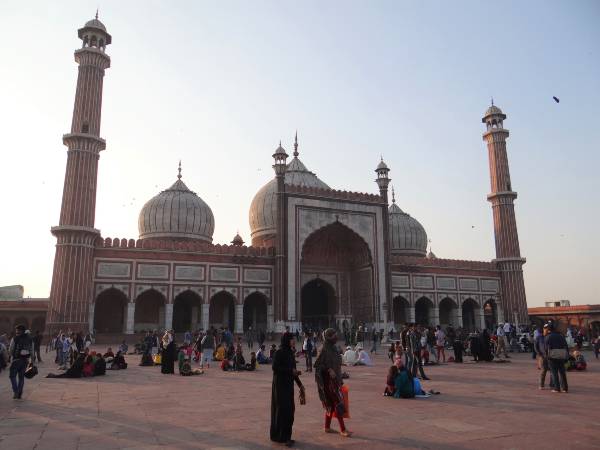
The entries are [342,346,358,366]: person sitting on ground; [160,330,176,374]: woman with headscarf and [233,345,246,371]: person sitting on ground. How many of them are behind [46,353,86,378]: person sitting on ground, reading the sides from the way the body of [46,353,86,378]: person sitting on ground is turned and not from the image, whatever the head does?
3

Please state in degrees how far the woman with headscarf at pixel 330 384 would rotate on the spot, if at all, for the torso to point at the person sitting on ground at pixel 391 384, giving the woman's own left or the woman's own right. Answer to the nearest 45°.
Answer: approximately 135° to the woman's own left

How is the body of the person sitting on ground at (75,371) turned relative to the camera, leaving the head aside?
to the viewer's left

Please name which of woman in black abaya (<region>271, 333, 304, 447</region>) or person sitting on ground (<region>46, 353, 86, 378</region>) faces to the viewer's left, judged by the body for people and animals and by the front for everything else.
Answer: the person sitting on ground

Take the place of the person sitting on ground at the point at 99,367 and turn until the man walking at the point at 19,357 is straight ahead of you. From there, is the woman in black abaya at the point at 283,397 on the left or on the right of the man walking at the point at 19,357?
left
